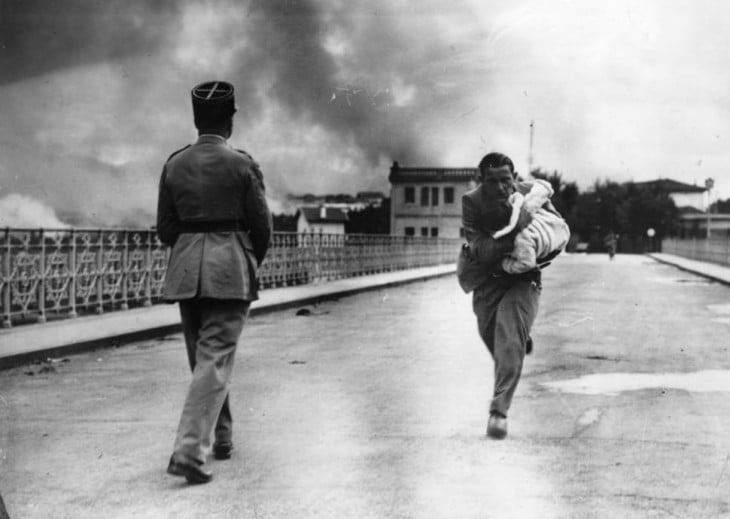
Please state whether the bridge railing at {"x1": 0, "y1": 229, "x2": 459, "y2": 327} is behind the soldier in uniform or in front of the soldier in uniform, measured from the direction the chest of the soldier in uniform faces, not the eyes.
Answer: in front

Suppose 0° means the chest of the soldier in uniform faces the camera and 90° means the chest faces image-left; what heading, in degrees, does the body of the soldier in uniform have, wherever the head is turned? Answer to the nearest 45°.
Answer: approximately 180°
